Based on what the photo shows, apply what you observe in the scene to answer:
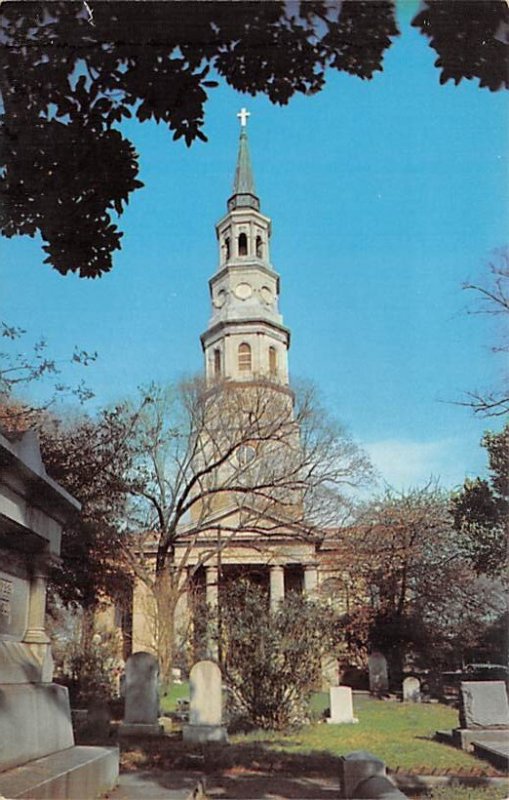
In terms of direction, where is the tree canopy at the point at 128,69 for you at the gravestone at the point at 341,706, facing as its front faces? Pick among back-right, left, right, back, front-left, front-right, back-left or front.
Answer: front

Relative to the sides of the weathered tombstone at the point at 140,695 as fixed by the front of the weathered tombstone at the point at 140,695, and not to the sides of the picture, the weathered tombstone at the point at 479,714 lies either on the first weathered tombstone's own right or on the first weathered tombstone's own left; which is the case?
on the first weathered tombstone's own left

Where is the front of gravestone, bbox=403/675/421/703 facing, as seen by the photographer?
facing the viewer

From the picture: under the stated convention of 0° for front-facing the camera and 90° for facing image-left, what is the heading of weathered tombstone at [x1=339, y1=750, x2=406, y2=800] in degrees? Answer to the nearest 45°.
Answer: approximately 0°

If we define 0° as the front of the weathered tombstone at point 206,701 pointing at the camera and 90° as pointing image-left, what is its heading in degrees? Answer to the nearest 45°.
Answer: approximately 0°

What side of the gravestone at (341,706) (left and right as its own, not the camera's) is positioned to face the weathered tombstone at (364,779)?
front

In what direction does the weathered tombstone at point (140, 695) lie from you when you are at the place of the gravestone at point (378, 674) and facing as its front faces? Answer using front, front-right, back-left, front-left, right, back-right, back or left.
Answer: front-right
